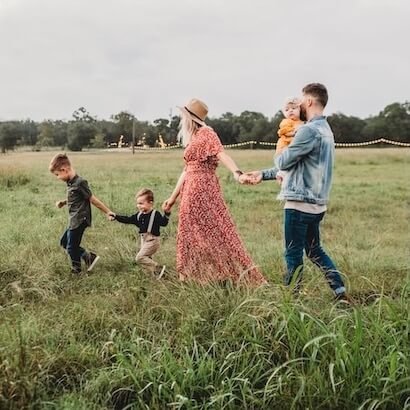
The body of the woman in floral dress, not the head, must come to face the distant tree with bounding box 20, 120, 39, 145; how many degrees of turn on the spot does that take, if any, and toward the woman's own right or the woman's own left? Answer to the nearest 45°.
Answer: approximately 90° to the woman's own right

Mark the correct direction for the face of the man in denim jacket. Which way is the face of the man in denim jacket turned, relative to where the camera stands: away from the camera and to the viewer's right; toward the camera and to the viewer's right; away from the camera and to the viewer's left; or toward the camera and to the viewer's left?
away from the camera and to the viewer's left

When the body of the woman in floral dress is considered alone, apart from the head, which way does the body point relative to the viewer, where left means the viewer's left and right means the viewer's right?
facing to the left of the viewer

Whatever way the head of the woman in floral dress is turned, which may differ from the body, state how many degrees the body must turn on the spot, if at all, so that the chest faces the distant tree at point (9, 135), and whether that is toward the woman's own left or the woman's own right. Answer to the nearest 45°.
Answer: approximately 45° to the woman's own right

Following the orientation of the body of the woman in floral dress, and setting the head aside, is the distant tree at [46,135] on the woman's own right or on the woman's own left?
on the woman's own right

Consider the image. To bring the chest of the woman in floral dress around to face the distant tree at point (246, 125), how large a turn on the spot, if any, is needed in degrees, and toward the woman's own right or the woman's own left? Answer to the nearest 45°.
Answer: approximately 90° to the woman's own right
